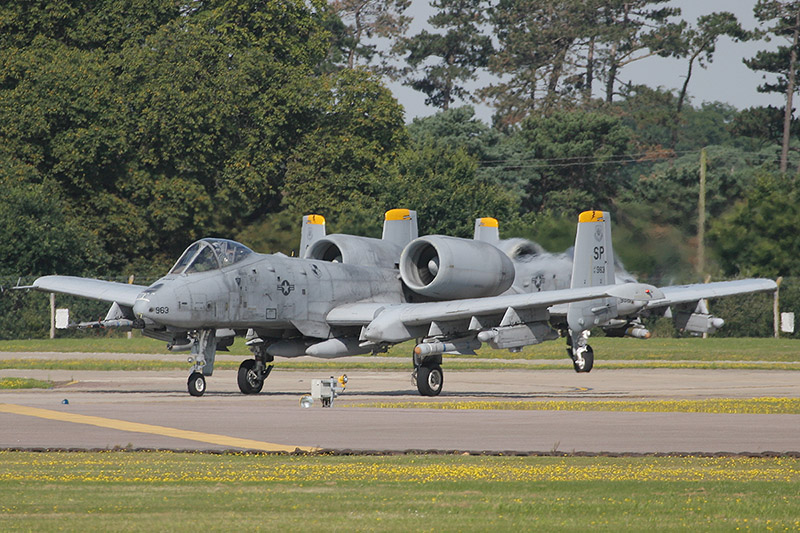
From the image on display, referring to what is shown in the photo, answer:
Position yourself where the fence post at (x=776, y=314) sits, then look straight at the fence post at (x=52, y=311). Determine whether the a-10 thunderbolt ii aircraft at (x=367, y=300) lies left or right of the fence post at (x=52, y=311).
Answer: left

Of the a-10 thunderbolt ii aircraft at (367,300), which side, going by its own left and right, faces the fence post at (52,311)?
right

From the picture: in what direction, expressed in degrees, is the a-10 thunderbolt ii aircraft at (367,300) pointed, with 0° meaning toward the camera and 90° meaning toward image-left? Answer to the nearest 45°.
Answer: approximately 45°

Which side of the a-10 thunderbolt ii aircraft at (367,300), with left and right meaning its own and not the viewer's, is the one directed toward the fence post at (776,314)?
back

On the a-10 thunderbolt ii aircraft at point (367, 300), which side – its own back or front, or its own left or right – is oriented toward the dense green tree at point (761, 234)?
back
